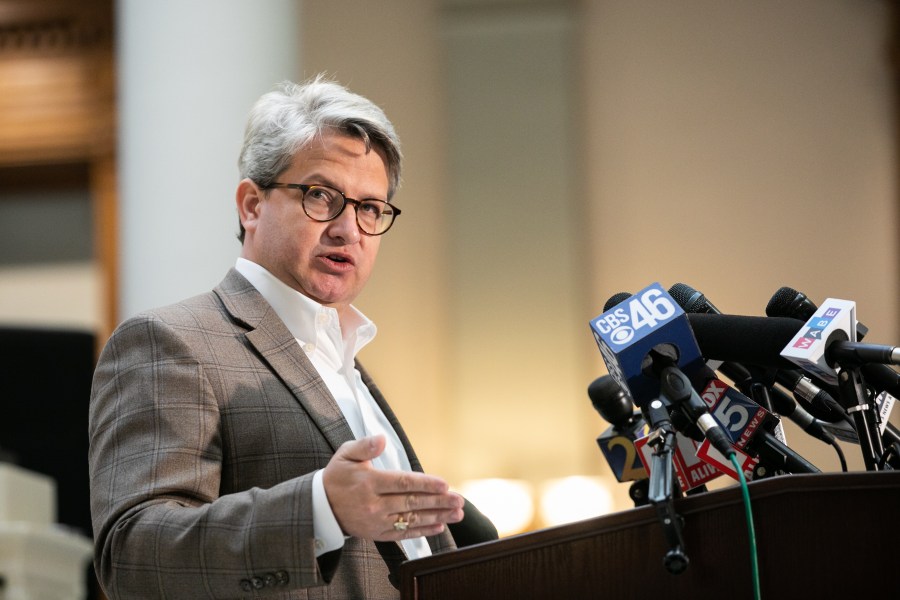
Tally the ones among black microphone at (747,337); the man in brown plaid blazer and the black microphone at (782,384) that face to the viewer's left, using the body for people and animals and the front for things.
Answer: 2

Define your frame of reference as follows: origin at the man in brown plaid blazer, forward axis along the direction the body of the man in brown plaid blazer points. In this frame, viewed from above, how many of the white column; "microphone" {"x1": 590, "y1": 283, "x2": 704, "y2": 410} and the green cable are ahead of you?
2

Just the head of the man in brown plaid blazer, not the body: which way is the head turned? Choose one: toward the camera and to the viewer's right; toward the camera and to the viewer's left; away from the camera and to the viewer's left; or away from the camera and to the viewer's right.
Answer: toward the camera and to the viewer's right

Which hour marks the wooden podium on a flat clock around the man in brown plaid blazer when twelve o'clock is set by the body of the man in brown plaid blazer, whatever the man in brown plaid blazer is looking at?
The wooden podium is roughly at 12 o'clock from the man in brown plaid blazer.

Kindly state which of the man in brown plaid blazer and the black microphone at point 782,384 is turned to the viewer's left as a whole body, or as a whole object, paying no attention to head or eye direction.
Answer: the black microphone

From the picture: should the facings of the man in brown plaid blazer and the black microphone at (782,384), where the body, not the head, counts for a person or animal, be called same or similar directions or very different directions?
very different directions

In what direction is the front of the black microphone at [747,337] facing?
to the viewer's left

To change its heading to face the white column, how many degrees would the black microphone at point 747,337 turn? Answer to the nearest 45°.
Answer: approximately 45° to its right

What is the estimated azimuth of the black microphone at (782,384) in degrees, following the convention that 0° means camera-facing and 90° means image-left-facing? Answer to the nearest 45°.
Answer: approximately 90°

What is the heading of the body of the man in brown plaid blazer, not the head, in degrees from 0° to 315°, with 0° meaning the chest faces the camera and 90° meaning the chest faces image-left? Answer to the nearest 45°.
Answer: approximately 315°
